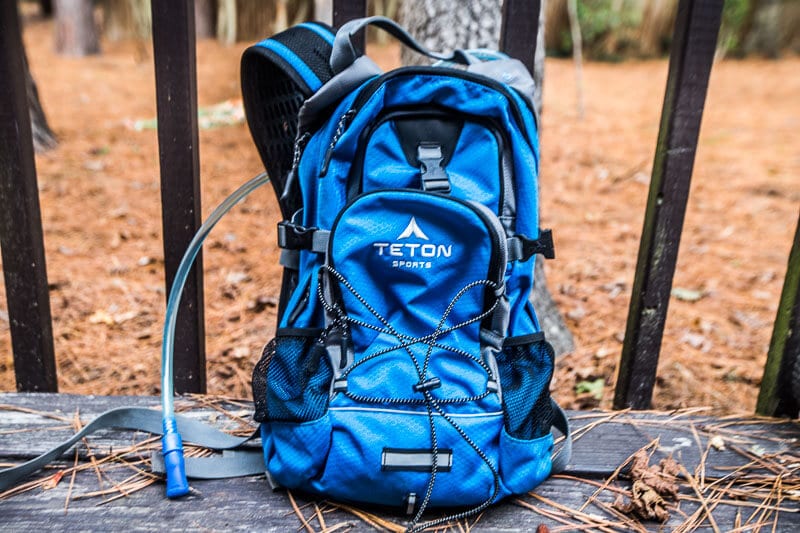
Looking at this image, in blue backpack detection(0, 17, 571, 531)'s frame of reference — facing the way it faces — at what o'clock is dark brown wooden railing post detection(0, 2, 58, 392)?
The dark brown wooden railing post is roughly at 4 o'clock from the blue backpack.

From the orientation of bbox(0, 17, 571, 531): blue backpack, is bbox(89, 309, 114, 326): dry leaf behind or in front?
behind

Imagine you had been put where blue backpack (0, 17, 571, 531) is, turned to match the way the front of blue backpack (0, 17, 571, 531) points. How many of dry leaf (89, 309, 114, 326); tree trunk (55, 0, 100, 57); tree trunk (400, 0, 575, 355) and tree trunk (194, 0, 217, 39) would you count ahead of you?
0

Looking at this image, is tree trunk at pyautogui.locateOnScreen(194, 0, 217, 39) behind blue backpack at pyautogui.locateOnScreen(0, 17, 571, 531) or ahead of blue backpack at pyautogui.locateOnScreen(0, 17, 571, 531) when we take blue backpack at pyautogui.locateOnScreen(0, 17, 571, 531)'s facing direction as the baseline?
behind

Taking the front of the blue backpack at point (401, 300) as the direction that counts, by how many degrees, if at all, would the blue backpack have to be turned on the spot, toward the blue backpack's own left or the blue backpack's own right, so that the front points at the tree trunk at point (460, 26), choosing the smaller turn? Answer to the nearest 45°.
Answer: approximately 180°

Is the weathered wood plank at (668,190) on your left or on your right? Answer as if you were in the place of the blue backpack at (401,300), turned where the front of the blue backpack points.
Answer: on your left

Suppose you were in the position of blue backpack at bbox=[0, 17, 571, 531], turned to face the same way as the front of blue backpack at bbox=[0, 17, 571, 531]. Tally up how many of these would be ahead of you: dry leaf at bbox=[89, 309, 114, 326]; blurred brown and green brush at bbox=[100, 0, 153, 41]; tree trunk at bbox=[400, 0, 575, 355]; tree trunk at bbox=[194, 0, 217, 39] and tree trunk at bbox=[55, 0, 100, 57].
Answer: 0

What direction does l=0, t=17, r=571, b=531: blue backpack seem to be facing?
toward the camera

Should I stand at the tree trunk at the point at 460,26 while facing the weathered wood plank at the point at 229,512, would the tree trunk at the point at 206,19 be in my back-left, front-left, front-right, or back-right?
back-right

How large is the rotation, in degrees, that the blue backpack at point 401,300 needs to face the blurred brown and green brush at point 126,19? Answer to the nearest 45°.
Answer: approximately 180°

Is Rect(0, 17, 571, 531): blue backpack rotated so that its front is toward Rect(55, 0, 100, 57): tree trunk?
no

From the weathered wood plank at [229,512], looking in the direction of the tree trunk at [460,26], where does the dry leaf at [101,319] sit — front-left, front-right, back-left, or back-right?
front-left

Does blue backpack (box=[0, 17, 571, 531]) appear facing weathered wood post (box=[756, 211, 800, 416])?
no
